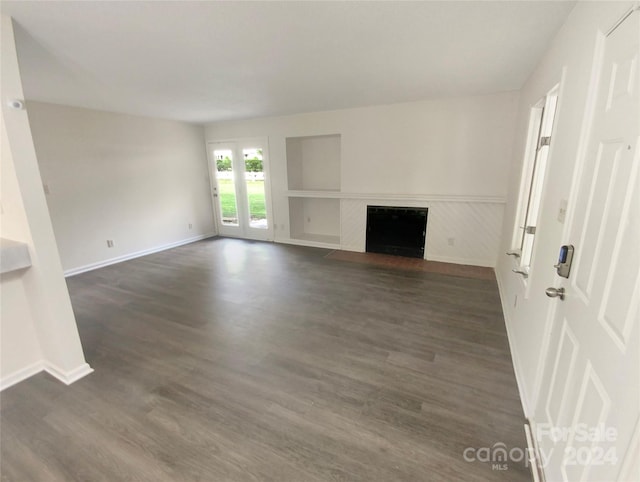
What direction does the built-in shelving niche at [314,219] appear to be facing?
toward the camera

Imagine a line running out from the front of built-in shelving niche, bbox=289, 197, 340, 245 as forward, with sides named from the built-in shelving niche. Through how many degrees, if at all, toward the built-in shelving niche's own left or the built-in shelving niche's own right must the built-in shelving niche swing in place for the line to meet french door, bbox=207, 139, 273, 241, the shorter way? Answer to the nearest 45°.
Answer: approximately 90° to the built-in shelving niche's own right

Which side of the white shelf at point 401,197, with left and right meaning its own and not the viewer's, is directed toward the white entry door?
front

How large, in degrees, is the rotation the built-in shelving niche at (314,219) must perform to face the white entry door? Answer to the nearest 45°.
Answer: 0° — it already faces it

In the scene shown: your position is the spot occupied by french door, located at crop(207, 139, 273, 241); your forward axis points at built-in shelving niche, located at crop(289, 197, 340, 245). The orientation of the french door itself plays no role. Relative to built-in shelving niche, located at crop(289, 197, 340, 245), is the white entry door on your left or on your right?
right

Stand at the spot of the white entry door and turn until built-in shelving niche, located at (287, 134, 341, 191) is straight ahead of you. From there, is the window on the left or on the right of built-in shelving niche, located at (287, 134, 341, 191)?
right

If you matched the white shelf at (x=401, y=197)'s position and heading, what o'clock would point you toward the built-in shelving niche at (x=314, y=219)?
The built-in shelving niche is roughly at 4 o'clock from the white shelf.

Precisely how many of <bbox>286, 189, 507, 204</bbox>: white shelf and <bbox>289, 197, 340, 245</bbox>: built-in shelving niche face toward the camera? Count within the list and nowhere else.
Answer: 2

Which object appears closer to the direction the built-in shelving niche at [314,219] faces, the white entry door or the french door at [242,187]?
the white entry door
